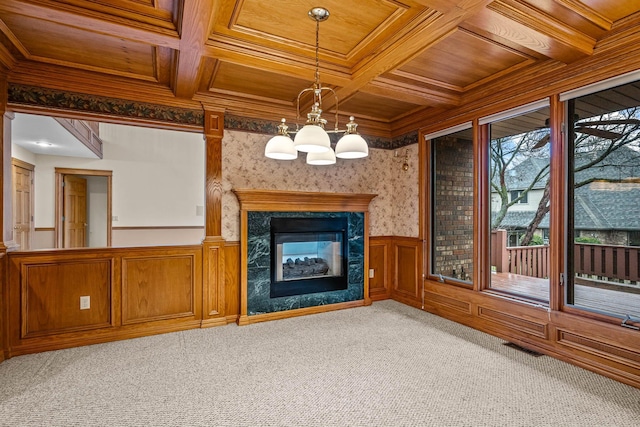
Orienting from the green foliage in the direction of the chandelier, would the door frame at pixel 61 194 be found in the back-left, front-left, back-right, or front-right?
front-right

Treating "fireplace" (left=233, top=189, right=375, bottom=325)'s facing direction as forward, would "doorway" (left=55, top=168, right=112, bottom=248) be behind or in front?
behind

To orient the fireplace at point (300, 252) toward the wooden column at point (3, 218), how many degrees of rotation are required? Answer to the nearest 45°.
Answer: approximately 90° to its right

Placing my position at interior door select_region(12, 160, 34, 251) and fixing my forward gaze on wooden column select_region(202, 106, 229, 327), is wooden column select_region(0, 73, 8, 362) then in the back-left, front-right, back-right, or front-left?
front-right

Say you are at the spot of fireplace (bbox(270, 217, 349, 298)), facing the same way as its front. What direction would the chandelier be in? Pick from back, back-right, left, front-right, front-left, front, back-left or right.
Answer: front-right

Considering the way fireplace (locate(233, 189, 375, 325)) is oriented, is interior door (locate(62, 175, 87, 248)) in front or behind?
behind

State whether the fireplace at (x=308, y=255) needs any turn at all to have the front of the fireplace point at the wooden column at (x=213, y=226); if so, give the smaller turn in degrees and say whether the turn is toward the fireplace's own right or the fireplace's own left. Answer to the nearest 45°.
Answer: approximately 90° to the fireplace's own right

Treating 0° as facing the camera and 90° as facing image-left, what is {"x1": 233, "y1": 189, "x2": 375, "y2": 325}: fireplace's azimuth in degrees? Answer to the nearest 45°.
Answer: approximately 315°
